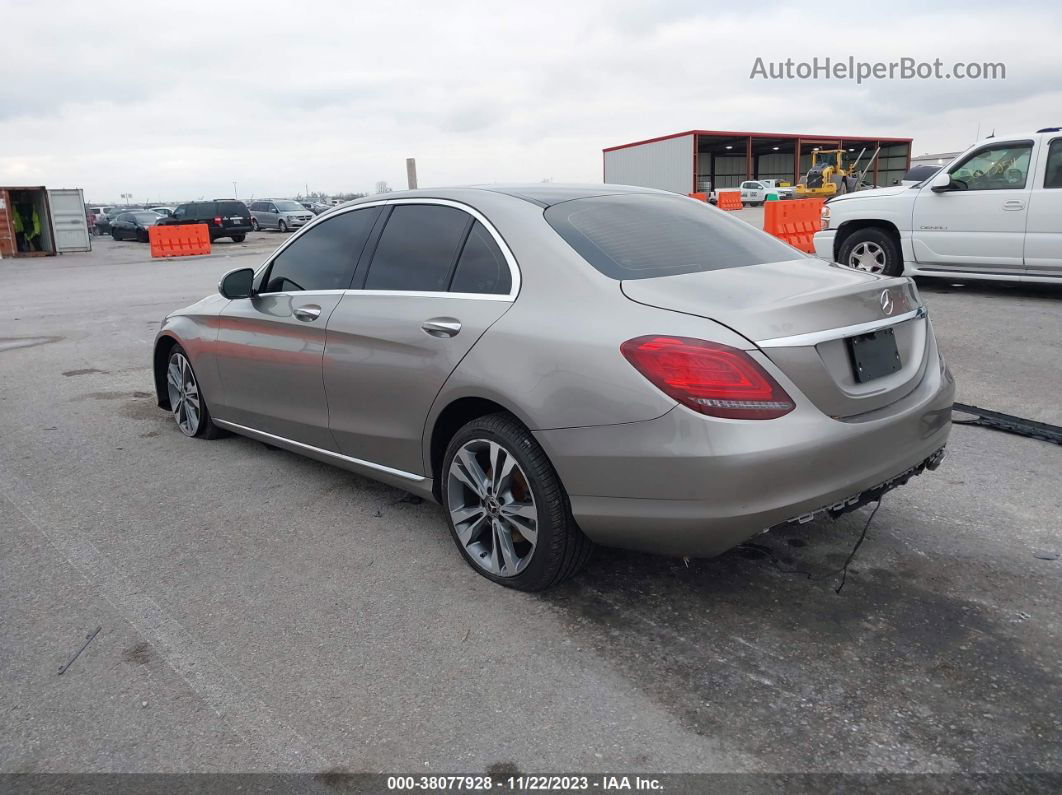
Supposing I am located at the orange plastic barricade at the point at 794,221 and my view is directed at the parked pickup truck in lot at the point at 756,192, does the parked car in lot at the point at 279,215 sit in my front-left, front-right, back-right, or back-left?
front-left

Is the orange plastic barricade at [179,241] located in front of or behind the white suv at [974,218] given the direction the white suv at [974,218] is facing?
in front

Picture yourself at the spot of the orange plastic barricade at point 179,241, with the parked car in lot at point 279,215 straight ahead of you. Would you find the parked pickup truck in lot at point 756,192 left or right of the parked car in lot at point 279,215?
right

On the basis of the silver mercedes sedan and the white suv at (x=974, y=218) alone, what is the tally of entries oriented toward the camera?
0

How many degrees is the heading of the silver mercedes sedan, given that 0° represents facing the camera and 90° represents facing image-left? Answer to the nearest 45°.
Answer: approximately 135°

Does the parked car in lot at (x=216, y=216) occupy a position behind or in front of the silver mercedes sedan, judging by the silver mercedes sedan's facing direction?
in front

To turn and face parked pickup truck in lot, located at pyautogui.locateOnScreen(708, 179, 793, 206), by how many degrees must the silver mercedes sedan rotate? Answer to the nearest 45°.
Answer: approximately 45° to its right

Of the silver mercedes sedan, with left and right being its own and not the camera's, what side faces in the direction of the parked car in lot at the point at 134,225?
front

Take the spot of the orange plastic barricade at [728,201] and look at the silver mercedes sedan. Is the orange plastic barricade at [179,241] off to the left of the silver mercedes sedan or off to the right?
right

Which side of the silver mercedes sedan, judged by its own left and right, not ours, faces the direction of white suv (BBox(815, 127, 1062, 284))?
right

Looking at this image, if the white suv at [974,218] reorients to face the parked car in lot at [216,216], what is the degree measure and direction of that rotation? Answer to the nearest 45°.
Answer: approximately 45° to its right

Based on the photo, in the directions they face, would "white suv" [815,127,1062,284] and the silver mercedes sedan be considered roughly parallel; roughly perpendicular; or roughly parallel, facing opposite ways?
roughly parallel

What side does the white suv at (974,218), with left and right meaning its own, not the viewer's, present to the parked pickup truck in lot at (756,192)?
right

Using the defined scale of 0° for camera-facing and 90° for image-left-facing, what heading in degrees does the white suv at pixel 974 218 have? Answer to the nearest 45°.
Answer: approximately 90°
